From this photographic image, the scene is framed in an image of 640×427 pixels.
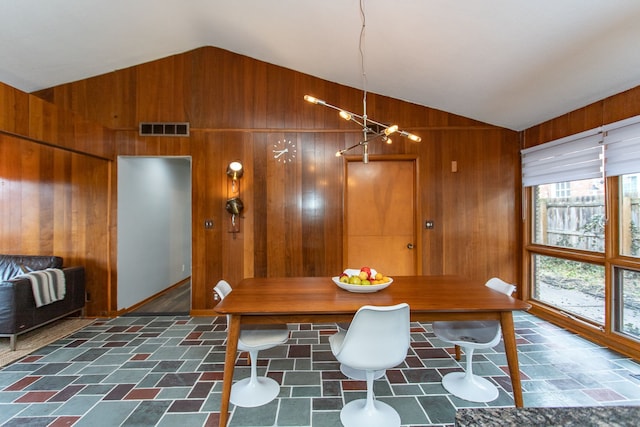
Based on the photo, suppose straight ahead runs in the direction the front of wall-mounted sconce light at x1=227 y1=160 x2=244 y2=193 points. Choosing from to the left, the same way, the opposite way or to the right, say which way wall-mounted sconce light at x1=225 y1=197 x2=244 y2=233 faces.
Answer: the same way

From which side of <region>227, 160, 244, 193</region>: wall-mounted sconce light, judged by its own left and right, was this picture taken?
front

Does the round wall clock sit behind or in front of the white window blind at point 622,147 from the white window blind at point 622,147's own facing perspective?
in front

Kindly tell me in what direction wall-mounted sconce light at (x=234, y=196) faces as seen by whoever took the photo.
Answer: facing the viewer

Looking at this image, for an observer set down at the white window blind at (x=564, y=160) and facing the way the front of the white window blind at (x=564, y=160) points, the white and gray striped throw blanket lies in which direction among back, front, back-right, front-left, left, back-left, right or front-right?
front

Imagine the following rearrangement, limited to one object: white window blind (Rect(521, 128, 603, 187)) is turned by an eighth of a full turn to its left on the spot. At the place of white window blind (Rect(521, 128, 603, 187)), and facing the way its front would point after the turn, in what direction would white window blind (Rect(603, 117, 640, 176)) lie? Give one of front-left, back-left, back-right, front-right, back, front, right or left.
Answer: front-left

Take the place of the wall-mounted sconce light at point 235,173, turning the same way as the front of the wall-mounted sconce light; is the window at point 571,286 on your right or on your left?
on your left

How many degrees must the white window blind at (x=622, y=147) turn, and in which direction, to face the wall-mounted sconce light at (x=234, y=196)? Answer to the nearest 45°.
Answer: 0° — it already faces it

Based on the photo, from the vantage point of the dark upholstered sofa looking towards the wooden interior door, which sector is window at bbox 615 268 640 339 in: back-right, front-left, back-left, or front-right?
front-right

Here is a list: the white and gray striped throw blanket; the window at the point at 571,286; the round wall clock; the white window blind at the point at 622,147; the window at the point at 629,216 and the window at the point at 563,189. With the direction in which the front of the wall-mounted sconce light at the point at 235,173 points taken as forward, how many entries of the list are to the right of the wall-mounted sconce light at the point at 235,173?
1

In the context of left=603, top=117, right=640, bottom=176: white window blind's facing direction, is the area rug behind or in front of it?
in front

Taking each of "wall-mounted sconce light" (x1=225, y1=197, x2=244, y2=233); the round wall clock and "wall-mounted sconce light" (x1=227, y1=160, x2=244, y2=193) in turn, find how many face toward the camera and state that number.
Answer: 3

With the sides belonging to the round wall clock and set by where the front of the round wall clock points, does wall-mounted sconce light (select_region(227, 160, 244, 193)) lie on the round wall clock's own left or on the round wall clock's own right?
on the round wall clock's own right

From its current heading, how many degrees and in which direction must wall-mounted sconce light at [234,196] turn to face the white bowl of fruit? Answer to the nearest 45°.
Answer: approximately 45° to its left

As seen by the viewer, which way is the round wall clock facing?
toward the camera

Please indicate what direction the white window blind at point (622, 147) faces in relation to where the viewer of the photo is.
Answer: facing the viewer and to the left of the viewer
